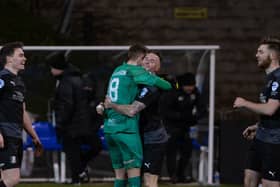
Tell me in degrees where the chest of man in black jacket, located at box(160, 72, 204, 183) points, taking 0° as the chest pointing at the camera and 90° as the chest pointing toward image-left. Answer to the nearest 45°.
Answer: approximately 315°

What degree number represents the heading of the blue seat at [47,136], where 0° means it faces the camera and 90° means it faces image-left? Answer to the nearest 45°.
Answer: approximately 0°

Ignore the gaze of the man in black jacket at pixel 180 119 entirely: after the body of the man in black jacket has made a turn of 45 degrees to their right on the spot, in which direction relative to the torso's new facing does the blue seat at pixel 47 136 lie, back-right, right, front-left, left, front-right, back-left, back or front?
right

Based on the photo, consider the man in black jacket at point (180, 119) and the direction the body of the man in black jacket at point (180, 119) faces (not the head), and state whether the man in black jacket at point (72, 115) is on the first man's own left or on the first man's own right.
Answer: on the first man's own right
